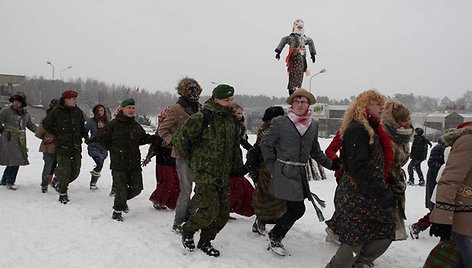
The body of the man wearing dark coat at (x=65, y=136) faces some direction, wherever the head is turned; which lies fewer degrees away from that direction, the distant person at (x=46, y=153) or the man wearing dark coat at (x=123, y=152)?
the man wearing dark coat

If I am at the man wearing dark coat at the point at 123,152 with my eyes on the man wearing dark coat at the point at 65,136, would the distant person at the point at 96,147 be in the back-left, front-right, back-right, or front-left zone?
front-right

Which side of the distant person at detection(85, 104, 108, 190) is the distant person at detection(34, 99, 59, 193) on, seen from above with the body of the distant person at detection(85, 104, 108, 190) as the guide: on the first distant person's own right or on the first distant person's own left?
on the first distant person's own right

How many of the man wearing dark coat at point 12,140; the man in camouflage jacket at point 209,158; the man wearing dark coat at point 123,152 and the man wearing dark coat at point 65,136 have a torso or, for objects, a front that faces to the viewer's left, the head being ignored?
0

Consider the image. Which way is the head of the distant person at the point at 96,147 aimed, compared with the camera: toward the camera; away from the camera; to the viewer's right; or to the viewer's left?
toward the camera

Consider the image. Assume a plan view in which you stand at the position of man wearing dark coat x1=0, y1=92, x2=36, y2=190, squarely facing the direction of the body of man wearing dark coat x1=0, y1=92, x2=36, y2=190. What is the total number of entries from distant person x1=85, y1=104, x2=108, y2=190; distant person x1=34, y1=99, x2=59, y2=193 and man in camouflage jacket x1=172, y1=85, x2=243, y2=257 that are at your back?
0

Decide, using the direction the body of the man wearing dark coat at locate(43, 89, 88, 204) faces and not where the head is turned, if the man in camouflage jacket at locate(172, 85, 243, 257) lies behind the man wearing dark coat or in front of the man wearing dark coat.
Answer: in front

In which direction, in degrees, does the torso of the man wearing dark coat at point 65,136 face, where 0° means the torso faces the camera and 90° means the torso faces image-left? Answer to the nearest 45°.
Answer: approximately 315°

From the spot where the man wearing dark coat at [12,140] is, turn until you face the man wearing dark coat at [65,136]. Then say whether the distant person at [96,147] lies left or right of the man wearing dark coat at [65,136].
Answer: left

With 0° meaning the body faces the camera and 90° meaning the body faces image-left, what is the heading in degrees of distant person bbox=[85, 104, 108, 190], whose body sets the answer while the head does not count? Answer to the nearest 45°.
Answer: approximately 315°

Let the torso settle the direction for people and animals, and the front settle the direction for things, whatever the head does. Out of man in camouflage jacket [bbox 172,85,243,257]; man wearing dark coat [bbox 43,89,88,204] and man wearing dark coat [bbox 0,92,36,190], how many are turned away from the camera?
0

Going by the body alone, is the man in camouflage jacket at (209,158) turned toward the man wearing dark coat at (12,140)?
no
